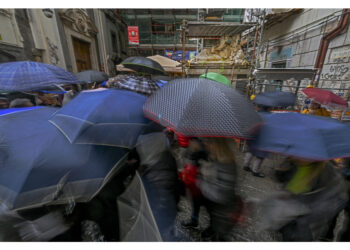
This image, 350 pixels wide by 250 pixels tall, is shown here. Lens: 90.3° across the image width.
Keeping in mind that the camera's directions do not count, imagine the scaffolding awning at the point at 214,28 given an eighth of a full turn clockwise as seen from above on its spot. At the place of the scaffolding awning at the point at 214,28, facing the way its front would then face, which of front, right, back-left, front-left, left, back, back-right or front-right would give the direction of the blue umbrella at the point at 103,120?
front-left

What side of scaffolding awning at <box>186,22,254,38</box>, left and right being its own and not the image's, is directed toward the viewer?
front

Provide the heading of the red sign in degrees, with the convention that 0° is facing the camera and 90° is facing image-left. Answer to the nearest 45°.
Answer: approximately 0°

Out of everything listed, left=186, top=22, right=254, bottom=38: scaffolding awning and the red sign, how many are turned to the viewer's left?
0

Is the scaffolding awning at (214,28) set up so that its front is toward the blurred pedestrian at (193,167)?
yes

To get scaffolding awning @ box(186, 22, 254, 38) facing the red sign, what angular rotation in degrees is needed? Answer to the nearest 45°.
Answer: approximately 135° to its right
